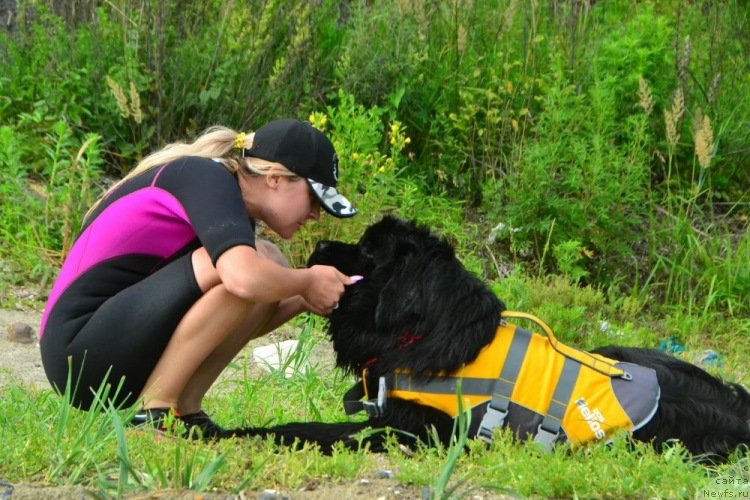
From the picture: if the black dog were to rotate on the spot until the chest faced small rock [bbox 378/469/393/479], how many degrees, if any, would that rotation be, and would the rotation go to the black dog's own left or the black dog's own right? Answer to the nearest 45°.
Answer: approximately 90° to the black dog's own left

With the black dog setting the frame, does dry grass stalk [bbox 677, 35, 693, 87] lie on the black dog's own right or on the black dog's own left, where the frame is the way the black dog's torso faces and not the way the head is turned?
on the black dog's own right

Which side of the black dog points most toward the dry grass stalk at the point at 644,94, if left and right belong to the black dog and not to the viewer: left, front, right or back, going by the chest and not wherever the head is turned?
right

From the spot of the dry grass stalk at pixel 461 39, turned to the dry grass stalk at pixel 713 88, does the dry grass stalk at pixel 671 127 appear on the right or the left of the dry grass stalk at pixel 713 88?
right

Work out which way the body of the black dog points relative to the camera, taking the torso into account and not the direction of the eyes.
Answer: to the viewer's left

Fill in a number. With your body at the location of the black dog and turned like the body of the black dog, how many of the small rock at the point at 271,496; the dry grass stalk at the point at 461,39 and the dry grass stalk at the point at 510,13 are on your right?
2

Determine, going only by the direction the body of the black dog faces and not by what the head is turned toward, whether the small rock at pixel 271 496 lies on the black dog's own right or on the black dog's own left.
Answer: on the black dog's own left

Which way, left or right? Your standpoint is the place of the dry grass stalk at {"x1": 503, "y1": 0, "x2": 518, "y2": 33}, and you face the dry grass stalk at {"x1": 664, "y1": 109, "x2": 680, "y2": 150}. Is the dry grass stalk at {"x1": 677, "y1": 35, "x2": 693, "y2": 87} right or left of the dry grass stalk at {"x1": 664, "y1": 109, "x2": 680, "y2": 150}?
left

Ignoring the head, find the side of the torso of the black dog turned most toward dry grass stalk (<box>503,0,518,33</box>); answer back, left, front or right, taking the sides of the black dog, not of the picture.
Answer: right

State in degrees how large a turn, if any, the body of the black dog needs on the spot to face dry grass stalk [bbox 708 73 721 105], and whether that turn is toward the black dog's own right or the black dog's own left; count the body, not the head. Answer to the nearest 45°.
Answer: approximately 90° to the black dog's own right

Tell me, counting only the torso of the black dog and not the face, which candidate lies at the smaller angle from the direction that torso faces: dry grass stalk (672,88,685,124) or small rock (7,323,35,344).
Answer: the small rock

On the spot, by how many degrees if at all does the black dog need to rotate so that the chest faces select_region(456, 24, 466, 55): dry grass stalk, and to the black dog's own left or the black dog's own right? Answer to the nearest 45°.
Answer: approximately 90° to the black dog's own right
